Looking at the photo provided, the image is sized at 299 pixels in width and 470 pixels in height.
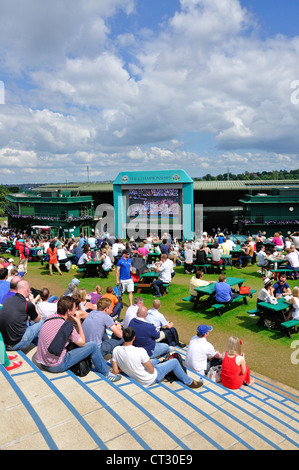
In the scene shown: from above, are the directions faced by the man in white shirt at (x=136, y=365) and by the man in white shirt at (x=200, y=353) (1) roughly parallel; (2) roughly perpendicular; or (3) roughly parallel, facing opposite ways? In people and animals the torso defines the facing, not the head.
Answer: roughly parallel

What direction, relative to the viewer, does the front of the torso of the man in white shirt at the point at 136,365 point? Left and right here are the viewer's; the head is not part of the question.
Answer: facing away from the viewer and to the right of the viewer

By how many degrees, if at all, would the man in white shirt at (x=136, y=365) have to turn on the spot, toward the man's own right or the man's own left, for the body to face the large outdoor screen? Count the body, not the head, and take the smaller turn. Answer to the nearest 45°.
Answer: approximately 45° to the man's own left

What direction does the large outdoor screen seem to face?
toward the camera

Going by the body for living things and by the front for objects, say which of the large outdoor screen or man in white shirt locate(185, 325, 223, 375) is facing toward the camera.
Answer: the large outdoor screen

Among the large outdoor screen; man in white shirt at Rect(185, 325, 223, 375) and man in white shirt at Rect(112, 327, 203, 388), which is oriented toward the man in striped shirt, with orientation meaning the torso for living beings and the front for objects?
the large outdoor screen

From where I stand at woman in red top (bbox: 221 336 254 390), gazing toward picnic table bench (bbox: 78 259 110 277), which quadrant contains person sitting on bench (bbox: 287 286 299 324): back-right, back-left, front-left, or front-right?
front-right

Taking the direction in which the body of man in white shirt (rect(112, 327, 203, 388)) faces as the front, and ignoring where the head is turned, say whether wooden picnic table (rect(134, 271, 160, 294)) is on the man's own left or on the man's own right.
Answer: on the man's own left

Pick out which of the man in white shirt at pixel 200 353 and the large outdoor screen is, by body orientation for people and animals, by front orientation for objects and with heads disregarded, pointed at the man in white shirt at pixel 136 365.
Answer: the large outdoor screen

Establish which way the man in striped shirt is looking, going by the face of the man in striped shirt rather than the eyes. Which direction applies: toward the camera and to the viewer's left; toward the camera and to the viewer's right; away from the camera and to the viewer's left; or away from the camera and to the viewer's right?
away from the camera and to the viewer's right

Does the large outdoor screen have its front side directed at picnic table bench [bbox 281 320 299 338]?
yes

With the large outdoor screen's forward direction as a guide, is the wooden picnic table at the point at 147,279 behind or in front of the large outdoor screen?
in front

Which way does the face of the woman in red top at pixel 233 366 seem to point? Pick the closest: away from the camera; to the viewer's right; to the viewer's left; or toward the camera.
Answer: away from the camera

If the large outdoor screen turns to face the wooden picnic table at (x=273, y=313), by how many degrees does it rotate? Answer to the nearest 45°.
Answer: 0° — it already faces it

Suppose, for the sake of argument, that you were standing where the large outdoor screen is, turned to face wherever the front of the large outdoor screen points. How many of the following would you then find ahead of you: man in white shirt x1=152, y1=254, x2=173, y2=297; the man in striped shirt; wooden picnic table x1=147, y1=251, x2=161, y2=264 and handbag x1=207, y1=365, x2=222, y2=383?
4

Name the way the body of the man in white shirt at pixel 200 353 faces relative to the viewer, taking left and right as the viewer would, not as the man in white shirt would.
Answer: facing away from the viewer and to the right of the viewer
